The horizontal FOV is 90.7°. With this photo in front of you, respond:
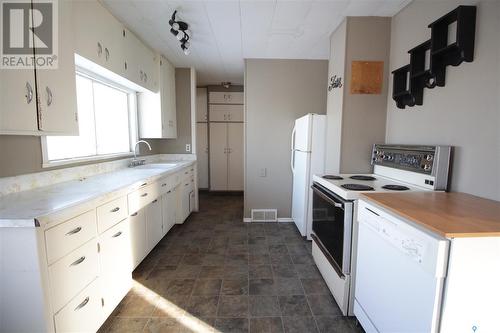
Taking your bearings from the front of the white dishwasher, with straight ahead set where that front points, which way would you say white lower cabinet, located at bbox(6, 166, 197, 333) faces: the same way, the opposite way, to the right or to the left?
the opposite way

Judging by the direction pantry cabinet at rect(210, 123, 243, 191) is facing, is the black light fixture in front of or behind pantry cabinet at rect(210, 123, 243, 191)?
in front

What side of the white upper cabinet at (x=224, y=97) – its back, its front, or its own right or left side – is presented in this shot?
front

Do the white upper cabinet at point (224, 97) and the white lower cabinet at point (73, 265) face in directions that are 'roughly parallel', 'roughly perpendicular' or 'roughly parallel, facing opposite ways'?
roughly perpendicular

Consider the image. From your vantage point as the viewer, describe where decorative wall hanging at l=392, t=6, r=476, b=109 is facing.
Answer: facing the viewer and to the left of the viewer

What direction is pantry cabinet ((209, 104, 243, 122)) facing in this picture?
toward the camera

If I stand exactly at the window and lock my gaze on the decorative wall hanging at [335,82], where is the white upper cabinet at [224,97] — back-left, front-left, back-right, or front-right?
front-left

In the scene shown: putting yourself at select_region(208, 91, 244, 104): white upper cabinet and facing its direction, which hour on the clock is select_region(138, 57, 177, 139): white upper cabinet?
select_region(138, 57, 177, 139): white upper cabinet is roughly at 1 o'clock from select_region(208, 91, 244, 104): white upper cabinet.

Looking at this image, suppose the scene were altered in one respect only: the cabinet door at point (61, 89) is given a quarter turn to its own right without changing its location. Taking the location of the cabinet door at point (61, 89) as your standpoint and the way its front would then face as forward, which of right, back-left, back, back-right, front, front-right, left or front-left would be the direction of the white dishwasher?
left

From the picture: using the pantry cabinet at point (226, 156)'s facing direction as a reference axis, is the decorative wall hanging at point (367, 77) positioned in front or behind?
in front

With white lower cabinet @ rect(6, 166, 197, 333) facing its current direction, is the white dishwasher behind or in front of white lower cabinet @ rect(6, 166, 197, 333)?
in front

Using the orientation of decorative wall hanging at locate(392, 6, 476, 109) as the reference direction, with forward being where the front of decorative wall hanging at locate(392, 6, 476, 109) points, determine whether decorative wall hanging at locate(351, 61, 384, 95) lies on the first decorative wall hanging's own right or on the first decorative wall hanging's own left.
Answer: on the first decorative wall hanging's own right

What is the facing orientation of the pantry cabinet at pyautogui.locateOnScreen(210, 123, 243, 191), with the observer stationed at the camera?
facing the viewer

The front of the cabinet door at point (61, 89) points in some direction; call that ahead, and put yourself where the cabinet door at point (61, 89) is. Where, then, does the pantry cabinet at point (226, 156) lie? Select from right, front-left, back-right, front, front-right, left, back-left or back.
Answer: left

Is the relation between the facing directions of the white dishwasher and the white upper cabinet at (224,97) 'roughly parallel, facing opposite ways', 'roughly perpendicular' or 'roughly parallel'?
roughly perpendicular
